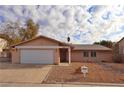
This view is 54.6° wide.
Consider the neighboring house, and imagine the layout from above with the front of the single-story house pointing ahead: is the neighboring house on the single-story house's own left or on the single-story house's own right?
on the single-story house's own left

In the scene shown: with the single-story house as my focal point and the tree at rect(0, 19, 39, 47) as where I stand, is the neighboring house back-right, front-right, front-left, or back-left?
front-left

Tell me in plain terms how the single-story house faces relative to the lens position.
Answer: facing the viewer
